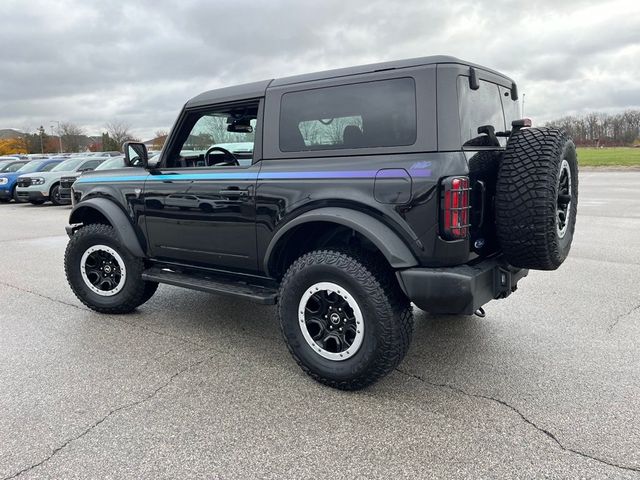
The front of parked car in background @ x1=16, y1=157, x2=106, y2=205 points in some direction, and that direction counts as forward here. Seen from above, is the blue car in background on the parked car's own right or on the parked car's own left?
on the parked car's own right

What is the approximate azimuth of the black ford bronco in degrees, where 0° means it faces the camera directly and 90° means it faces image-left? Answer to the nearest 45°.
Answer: approximately 135°

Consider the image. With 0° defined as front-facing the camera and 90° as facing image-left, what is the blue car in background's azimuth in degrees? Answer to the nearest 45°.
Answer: approximately 45°

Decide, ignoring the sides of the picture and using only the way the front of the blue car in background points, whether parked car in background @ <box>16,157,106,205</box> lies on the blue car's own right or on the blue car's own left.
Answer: on the blue car's own left

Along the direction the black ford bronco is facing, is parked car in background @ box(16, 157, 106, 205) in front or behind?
in front
